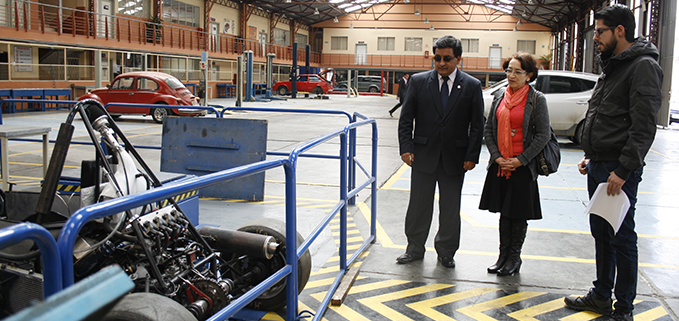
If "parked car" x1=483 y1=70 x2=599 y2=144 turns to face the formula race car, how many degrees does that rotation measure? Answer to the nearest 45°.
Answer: approximately 90° to its left

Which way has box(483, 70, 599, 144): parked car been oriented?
to the viewer's left

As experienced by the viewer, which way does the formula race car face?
facing away from the viewer and to the left of the viewer

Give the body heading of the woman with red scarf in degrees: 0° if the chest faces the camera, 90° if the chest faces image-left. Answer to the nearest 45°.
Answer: approximately 45°

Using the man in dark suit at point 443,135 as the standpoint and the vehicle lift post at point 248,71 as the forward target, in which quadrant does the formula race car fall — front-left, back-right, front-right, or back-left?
back-left

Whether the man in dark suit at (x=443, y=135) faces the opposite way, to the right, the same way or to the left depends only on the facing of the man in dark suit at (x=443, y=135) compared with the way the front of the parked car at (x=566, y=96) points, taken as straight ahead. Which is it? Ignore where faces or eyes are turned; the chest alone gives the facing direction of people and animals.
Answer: to the left

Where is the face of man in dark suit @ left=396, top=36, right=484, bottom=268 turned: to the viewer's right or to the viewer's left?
to the viewer's left

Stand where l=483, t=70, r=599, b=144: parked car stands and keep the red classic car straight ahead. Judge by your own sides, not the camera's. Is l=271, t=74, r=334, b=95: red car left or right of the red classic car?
right

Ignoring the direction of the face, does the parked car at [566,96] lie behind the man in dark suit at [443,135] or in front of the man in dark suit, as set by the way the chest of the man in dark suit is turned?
behind

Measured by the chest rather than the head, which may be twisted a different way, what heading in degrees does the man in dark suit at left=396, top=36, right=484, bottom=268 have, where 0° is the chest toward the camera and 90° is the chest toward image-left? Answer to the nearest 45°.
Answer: approximately 0°

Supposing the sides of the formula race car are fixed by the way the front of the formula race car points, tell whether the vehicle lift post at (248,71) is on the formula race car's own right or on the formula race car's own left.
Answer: on the formula race car's own right

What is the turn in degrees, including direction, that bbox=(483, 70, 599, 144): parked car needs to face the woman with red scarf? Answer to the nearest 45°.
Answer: approximately 90° to its left

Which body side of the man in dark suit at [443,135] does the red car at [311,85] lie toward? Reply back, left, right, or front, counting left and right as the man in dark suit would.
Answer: back
